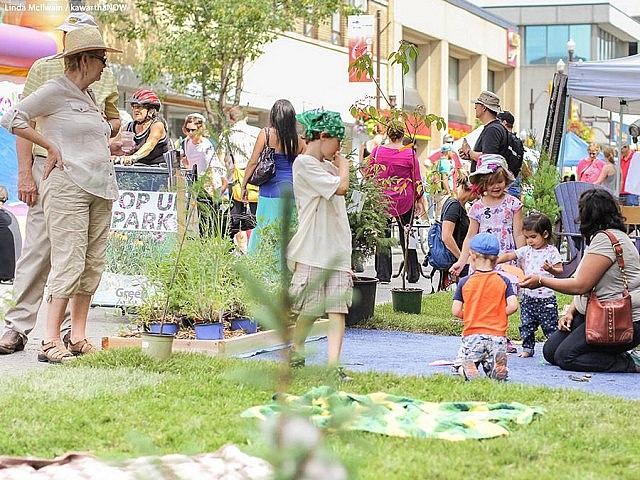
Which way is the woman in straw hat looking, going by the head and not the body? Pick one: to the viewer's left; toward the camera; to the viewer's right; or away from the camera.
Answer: to the viewer's right

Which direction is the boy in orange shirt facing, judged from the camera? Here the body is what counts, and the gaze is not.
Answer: away from the camera

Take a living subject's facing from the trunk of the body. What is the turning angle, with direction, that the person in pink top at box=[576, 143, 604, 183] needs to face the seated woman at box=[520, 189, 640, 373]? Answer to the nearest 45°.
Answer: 0° — they already face them

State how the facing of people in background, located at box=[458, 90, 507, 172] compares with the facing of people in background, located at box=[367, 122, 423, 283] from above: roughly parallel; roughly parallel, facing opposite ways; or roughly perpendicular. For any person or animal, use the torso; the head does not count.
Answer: roughly perpendicular

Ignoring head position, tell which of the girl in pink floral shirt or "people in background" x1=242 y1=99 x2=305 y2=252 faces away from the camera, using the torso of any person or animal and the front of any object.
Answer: the people in background

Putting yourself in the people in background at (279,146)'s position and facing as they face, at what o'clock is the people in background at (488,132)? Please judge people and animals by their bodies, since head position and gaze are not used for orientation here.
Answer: the people in background at (488,132) is roughly at 2 o'clock from the people in background at (279,146).

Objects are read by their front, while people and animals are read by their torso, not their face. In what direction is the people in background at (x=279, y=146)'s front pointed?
away from the camera

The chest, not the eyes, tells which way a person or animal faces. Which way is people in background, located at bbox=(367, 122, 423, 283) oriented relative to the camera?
away from the camera

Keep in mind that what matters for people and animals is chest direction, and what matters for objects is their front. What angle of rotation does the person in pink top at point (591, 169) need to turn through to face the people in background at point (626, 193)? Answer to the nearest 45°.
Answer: approximately 90° to their left

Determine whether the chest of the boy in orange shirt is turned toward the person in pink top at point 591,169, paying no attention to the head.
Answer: yes

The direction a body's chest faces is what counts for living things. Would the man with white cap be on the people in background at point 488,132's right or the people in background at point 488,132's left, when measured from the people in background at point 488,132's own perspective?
on their left

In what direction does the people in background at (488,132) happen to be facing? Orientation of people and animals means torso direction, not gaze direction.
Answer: to the viewer's left
